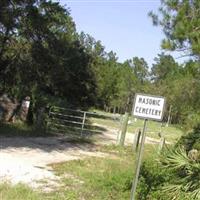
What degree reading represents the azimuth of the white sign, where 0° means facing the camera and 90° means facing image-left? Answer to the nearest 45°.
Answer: approximately 0°

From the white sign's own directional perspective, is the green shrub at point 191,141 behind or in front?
behind
